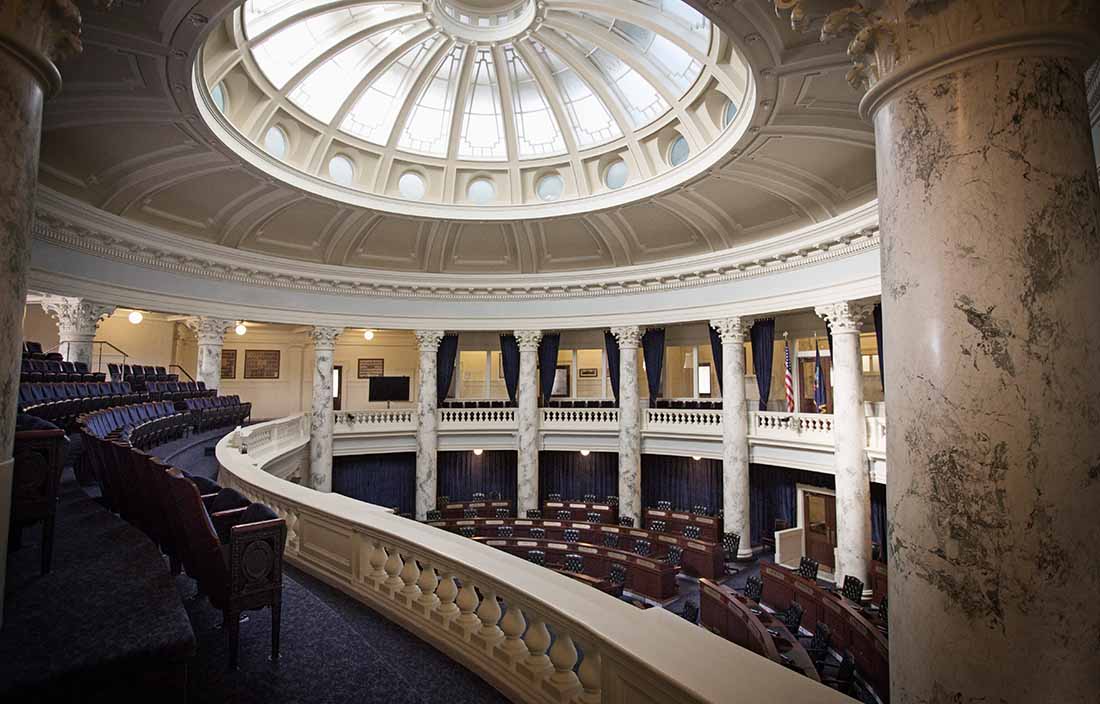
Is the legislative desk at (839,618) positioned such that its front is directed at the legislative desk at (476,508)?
no

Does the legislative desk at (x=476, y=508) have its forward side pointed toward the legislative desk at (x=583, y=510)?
no

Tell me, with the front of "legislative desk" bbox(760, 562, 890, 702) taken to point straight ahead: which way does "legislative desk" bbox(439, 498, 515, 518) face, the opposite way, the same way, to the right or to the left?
to the left

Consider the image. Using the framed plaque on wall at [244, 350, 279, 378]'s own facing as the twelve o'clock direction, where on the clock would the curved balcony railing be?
The curved balcony railing is roughly at 12 o'clock from the framed plaque on wall.

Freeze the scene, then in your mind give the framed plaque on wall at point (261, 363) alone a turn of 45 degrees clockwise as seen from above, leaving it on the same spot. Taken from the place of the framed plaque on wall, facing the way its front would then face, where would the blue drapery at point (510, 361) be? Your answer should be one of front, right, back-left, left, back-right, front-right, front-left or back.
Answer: left

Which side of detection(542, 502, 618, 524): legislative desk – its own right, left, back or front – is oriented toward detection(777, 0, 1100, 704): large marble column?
front

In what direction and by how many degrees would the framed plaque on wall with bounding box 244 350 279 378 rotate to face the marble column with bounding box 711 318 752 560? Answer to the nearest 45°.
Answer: approximately 45° to its left

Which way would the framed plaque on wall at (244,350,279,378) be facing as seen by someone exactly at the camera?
facing the viewer

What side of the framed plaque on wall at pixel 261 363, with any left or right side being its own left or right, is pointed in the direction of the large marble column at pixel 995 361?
front

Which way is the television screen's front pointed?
toward the camera

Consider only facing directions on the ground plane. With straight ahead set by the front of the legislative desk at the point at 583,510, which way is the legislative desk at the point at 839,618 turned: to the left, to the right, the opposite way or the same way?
to the right

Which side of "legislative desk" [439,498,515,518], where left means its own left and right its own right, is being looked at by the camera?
front

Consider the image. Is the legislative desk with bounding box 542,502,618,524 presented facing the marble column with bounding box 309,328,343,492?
no

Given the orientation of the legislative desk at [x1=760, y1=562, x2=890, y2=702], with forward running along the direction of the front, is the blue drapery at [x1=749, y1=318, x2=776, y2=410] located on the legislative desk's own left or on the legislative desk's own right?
on the legislative desk's own right

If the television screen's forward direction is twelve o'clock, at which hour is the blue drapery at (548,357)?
The blue drapery is roughly at 9 o'clock from the television screen.

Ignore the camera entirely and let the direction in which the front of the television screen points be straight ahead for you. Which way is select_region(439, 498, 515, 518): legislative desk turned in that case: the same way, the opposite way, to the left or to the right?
the same way

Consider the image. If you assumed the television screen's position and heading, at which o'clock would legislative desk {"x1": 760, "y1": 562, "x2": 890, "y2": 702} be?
The legislative desk is roughly at 11 o'clock from the television screen.
